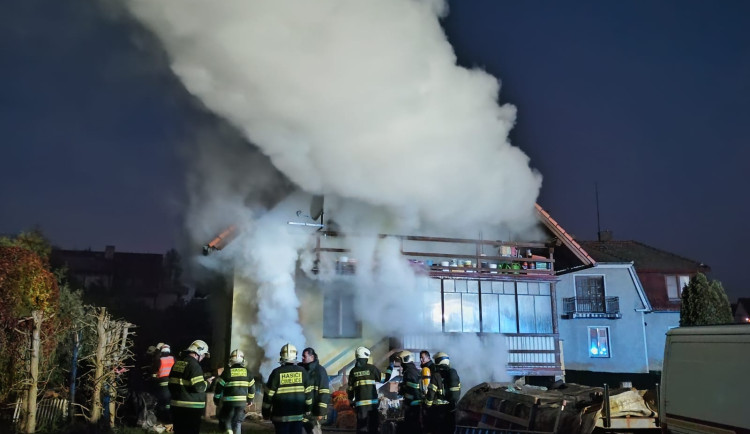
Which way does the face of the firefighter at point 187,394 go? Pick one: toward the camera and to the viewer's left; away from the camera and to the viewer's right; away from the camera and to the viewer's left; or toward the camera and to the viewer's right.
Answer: away from the camera and to the viewer's right

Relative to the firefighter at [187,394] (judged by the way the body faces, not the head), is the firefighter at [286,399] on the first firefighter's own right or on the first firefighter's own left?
on the first firefighter's own right

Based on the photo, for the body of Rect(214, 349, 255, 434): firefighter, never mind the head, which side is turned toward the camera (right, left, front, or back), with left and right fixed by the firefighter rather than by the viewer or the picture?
back

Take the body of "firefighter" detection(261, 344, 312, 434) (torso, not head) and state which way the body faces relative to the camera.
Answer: away from the camera

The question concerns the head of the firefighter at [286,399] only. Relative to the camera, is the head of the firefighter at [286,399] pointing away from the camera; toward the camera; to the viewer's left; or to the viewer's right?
away from the camera

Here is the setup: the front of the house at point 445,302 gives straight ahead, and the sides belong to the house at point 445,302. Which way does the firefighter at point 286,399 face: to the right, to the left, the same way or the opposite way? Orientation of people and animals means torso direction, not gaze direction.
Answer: the opposite way

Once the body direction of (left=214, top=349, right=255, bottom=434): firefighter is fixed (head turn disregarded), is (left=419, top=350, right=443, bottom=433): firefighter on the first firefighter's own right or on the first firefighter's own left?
on the first firefighter's own right

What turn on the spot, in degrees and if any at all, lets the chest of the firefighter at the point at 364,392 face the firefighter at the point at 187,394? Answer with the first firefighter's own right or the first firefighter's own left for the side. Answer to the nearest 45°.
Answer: approximately 135° to the first firefighter's own left

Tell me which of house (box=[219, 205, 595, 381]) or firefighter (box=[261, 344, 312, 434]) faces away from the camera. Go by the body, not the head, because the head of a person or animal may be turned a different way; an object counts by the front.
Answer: the firefighter

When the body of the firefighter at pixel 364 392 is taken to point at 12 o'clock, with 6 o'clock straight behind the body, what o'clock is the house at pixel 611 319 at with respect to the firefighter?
The house is roughly at 1 o'clock from the firefighter.

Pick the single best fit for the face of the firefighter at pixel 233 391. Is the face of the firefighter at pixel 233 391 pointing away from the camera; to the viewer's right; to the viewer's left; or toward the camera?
away from the camera
